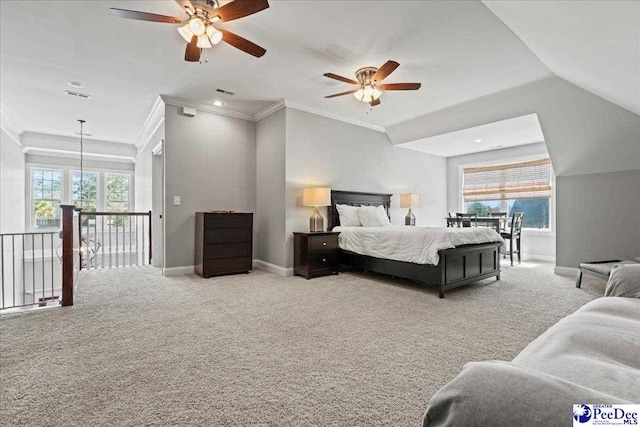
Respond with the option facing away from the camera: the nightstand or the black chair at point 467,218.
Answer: the black chair

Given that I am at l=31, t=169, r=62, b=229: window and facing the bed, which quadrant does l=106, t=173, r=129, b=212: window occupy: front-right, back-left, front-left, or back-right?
front-left

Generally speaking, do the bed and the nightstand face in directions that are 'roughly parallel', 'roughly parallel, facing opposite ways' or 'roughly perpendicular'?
roughly parallel

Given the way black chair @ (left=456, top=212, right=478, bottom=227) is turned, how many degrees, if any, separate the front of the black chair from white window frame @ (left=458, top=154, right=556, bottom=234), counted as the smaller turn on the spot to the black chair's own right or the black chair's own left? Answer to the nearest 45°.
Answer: approximately 45° to the black chair's own right

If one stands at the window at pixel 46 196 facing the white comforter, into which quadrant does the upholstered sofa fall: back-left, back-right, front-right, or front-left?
front-right

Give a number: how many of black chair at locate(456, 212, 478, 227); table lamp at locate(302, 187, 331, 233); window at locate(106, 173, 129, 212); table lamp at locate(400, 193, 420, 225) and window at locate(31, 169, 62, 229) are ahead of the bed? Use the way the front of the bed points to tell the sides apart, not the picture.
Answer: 0

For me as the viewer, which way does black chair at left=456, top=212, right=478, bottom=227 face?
facing away from the viewer

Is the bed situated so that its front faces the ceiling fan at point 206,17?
no

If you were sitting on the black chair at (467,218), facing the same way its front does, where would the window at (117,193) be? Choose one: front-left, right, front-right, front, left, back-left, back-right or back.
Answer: left

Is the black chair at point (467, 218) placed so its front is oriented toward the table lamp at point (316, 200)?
no

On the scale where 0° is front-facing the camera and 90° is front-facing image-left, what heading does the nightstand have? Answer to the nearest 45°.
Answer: approximately 315°

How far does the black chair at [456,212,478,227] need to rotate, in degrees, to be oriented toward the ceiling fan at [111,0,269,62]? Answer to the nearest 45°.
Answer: approximately 180°

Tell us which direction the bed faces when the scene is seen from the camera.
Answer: facing the viewer and to the right of the viewer

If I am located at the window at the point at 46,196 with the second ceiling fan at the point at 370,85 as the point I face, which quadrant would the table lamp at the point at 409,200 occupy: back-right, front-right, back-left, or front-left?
front-left

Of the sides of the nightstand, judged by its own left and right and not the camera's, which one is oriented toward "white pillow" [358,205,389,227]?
left

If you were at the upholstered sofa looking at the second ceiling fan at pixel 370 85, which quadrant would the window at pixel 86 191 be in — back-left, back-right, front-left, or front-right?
front-left

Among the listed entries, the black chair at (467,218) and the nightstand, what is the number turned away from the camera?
1

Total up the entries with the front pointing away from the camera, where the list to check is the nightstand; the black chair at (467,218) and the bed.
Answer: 1

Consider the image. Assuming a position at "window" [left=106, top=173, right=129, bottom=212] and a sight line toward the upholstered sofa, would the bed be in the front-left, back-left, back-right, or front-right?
front-left

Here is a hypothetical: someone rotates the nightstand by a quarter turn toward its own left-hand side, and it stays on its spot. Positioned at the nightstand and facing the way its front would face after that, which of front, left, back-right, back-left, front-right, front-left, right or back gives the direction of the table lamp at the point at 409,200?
front

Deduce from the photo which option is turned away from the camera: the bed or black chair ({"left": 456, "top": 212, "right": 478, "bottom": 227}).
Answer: the black chair

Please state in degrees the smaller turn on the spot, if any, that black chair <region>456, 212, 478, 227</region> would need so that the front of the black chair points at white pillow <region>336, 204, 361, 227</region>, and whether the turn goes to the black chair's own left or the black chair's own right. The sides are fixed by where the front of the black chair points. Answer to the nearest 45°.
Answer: approximately 135° to the black chair's own left
